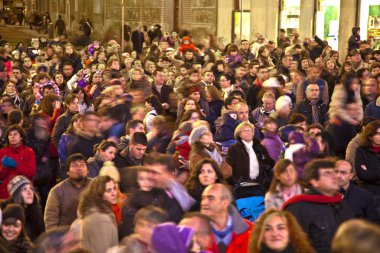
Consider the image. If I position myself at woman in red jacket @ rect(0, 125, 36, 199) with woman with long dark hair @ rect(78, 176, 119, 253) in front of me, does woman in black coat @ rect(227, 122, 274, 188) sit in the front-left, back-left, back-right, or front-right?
front-left

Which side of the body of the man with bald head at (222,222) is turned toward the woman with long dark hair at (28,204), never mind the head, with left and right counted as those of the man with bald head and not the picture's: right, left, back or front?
right

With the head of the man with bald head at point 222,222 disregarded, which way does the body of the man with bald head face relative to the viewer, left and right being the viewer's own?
facing the viewer and to the left of the viewer

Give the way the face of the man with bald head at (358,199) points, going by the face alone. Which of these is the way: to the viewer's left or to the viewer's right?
to the viewer's left

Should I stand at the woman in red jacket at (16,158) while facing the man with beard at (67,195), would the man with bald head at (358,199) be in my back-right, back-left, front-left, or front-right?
front-left

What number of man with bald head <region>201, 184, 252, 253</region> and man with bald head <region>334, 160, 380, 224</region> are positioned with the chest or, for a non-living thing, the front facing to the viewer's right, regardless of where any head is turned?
0

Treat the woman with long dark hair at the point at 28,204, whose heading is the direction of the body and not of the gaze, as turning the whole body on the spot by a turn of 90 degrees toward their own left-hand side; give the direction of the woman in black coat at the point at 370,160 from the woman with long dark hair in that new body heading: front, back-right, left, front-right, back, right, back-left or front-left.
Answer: front-right

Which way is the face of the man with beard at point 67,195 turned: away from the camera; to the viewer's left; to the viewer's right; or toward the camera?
toward the camera

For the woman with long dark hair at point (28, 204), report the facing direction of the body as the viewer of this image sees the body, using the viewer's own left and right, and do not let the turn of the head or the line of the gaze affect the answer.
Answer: facing the viewer and to the right of the viewer

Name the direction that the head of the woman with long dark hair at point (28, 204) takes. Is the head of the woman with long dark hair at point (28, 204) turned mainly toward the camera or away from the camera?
toward the camera

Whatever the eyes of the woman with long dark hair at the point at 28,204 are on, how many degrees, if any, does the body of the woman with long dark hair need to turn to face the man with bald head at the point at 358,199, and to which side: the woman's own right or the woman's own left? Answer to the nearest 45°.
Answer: approximately 45° to the woman's own left
